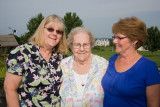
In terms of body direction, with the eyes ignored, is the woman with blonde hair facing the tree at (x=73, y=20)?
no

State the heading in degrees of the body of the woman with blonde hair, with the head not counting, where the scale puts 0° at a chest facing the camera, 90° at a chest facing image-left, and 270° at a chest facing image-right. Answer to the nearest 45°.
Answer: approximately 315°

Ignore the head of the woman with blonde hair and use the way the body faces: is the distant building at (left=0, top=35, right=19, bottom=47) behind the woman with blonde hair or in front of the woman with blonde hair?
behind

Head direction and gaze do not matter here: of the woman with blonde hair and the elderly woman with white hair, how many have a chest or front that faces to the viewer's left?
0

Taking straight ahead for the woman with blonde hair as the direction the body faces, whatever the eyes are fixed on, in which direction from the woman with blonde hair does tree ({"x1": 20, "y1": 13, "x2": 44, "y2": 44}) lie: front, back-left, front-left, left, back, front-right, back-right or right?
back-left

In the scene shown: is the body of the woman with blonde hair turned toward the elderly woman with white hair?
no

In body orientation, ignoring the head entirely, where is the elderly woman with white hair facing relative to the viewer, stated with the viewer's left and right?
facing the viewer

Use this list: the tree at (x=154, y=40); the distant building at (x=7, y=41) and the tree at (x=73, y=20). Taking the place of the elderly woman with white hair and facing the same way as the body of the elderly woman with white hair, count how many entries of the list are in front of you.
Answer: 0

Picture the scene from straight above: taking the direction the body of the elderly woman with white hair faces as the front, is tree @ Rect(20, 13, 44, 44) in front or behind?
behind

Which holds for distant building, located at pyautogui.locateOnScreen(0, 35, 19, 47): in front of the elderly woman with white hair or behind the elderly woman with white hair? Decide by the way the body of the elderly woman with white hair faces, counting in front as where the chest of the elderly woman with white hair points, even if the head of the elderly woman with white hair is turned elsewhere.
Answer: behind

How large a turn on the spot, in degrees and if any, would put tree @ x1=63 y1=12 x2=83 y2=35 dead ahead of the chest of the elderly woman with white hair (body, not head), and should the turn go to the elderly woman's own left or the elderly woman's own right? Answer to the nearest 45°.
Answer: approximately 180°

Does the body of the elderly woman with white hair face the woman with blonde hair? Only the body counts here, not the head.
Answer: no

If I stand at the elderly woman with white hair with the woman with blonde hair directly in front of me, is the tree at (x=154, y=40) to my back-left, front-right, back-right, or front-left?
back-right

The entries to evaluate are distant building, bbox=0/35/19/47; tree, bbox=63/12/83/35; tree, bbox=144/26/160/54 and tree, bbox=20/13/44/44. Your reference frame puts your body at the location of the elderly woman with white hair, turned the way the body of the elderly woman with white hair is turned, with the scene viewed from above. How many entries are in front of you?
0

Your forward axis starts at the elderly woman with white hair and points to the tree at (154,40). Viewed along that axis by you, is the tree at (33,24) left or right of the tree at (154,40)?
left

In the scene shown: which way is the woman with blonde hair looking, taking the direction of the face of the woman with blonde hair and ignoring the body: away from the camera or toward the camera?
toward the camera

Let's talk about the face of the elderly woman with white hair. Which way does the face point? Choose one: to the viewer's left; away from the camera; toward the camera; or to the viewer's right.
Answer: toward the camera

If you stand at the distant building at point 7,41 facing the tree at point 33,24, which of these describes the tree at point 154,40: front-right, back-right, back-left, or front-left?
front-right

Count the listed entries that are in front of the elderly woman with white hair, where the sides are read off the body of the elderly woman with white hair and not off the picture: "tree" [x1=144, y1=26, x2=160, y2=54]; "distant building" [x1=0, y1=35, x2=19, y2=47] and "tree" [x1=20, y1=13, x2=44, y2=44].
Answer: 0
